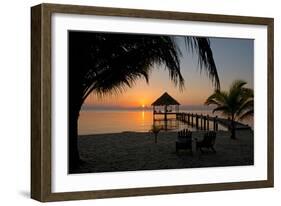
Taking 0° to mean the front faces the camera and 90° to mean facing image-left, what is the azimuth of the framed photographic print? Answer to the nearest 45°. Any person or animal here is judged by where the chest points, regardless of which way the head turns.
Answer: approximately 315°
